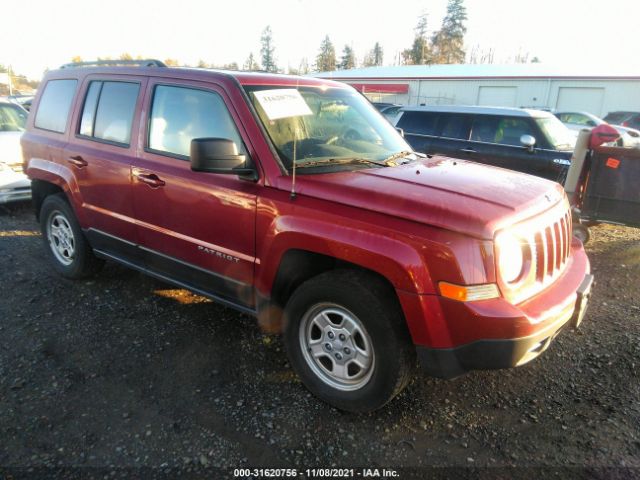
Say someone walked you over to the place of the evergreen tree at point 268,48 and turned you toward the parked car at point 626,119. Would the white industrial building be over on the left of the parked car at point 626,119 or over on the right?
left

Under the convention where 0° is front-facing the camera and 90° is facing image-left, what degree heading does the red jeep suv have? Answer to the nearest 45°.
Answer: approximately 315°

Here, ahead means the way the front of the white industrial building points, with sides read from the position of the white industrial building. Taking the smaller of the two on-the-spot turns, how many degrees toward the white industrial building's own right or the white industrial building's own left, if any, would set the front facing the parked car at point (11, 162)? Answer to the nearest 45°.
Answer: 0° — it already faces it

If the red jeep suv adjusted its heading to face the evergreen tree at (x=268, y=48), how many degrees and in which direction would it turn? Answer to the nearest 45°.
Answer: approximately 135° to its left

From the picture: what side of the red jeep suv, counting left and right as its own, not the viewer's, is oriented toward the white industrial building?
left

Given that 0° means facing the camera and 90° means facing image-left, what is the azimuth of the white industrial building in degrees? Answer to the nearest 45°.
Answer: approximately 0°

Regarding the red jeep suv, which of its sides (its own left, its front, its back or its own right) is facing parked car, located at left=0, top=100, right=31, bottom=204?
back

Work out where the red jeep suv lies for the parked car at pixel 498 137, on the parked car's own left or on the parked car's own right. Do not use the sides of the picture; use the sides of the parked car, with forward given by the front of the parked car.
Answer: on the parked car's own right

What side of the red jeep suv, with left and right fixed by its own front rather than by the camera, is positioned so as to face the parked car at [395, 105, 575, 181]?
left
